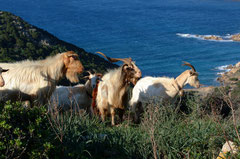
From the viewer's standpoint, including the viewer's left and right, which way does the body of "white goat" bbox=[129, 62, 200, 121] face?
facing to the right of the viewer

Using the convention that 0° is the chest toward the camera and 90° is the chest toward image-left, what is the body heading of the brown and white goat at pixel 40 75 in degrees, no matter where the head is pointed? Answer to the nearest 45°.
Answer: approximately 270°

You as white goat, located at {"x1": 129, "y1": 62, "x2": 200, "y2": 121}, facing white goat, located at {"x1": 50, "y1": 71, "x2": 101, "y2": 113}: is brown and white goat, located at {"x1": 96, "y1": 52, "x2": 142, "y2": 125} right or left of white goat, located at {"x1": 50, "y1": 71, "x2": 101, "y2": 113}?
left

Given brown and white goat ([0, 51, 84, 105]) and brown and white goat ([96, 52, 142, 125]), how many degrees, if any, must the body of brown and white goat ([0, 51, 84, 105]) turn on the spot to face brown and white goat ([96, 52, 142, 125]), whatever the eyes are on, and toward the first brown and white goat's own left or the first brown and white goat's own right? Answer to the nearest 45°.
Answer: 0° — it already faces it

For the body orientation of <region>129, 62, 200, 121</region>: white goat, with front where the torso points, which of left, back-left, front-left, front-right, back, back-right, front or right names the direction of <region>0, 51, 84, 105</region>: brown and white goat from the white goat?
back-right

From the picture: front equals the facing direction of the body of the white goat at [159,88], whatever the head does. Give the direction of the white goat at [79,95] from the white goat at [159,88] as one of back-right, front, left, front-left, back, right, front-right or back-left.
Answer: back

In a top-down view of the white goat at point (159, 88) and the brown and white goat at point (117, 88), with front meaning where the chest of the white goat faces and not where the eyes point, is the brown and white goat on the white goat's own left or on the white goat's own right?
on the white goat's own right

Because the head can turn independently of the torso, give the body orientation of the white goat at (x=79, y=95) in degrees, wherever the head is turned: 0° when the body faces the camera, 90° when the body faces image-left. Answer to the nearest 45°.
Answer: approximately 270°

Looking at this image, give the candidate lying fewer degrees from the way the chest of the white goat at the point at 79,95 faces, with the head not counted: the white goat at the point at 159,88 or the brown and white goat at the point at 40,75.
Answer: the white goat
